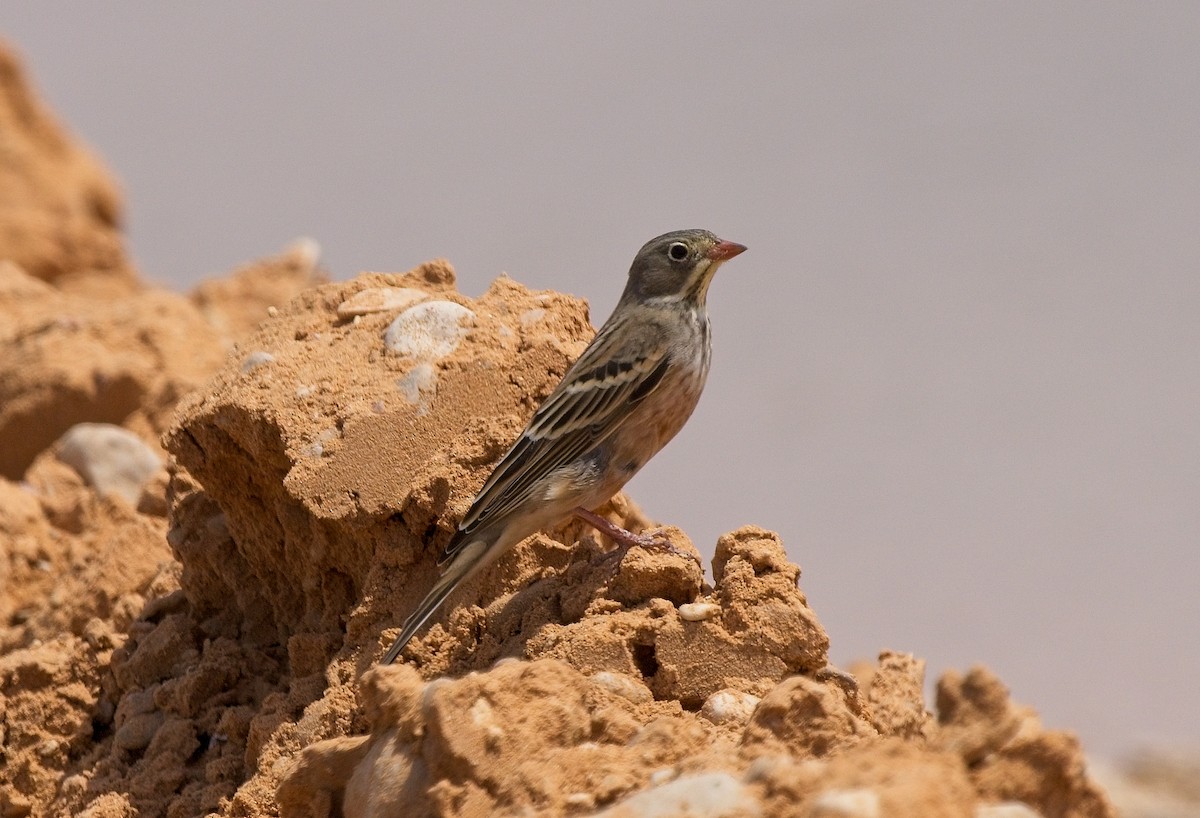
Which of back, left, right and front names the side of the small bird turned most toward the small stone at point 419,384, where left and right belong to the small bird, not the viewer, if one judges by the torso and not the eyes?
back

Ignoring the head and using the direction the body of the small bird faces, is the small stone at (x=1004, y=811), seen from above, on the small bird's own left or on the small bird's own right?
on the small bird's own right

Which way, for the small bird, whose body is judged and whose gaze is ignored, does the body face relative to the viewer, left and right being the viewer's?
facing to the right of the viewer

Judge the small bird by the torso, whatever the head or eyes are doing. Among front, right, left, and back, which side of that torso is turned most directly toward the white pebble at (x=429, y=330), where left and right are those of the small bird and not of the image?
back

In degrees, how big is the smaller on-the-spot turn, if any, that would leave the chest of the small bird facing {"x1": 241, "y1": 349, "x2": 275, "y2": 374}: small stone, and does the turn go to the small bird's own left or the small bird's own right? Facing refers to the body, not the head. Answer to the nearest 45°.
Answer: approximately 180°

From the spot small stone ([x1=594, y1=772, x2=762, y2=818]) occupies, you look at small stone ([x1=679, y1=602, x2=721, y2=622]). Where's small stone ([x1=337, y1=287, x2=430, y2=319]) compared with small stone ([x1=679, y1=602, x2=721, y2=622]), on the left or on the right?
left
